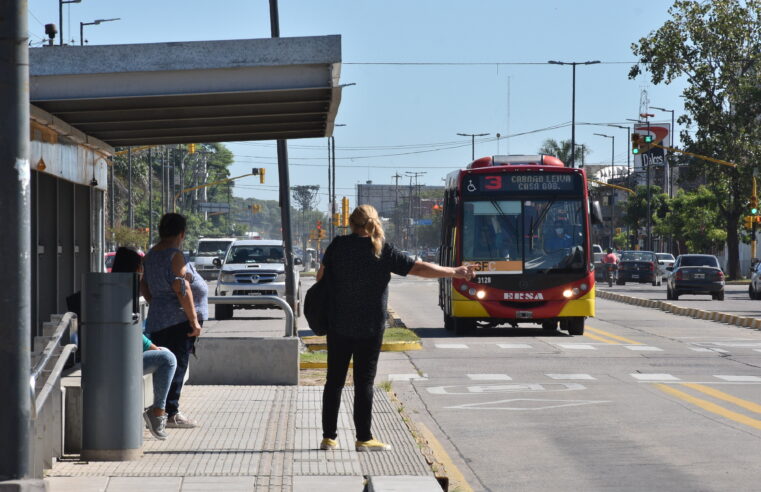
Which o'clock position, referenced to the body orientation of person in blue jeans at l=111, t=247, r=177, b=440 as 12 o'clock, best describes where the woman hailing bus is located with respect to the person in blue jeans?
The woman hailing bus is roughly at 1 o'clock from the person in blue jeans.

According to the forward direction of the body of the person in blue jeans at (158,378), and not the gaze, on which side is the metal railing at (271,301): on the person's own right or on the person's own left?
on the person's own left

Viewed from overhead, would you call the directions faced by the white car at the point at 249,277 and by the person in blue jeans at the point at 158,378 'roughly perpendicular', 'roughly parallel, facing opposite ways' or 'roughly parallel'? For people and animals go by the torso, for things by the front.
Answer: roughly perpendicular

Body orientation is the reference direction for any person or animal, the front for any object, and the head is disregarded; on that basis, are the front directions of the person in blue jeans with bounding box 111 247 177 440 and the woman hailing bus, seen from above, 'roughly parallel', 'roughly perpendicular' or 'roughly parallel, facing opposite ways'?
roughly perpendicular

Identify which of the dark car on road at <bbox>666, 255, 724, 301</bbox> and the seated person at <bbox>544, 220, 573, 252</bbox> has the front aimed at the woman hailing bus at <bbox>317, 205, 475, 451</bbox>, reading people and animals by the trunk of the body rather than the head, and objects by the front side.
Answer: the seated person

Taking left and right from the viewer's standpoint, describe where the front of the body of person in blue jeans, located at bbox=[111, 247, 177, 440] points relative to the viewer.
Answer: facing to the right of the viewer

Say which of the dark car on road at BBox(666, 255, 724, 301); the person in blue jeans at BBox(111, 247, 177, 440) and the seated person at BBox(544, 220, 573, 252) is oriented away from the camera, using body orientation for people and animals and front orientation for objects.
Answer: the dark car on road

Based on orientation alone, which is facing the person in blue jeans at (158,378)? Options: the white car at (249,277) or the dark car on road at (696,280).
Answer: the white car

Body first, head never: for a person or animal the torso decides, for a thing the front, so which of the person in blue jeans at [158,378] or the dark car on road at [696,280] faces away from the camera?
the dark car on road

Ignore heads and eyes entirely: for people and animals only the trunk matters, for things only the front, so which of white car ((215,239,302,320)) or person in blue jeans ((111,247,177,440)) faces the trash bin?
the white car

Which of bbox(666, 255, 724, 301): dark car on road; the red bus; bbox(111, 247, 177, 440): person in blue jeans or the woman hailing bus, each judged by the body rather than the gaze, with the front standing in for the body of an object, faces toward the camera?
the red bus

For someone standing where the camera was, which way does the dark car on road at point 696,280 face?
facing away from the viewer
